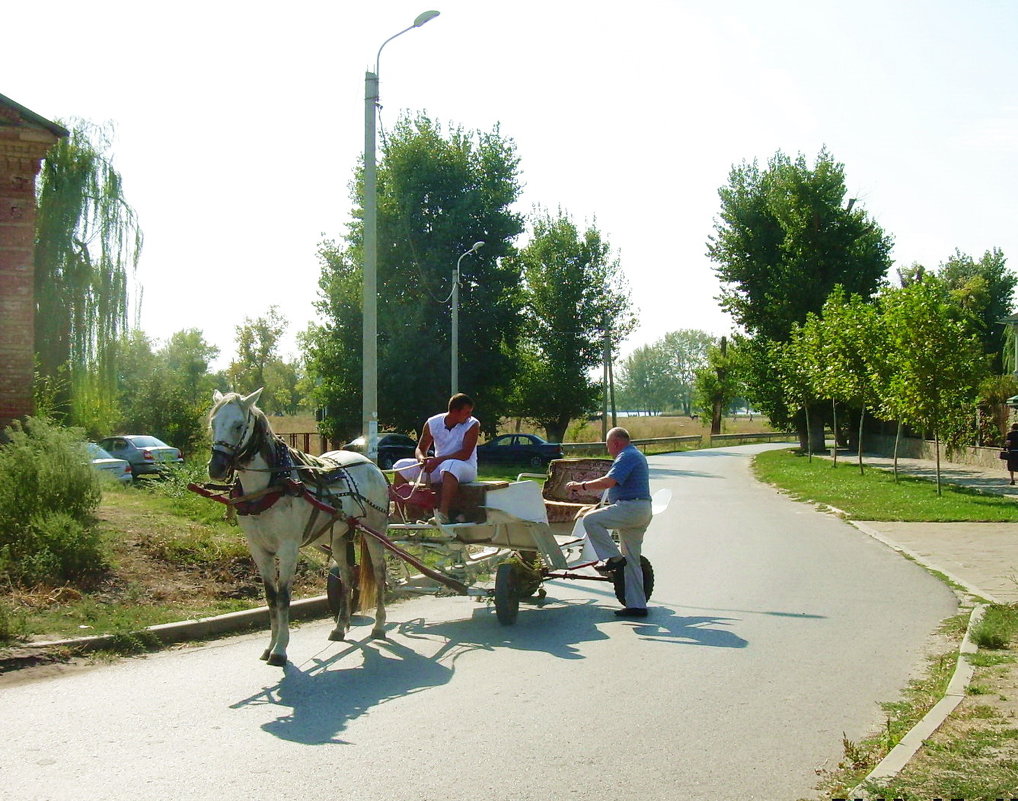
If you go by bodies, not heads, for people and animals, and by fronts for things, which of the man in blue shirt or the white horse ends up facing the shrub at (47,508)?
the man in blue shirt

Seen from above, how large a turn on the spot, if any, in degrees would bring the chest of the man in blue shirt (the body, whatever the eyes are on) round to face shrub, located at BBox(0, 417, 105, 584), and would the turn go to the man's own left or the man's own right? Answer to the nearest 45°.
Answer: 0° — they already face it

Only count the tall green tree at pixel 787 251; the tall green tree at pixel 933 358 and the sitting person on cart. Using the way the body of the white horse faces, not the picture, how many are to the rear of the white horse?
3

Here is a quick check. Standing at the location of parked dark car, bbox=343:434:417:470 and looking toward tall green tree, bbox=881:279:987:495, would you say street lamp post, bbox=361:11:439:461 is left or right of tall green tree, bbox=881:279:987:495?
right

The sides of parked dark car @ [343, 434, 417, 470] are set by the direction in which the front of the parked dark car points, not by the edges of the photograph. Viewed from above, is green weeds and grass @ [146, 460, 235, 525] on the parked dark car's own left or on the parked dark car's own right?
on the parked dark car's own left

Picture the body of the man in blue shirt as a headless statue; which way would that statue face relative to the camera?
to the viewer's left

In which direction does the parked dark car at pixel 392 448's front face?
to the viewer's left

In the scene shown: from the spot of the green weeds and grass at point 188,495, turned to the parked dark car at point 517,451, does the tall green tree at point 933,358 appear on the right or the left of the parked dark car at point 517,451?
right

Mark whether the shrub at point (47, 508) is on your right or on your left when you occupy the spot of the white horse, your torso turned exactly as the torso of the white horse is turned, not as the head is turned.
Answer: on your right

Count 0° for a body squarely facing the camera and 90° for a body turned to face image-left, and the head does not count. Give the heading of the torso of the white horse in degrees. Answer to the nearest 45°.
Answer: approximately 45°

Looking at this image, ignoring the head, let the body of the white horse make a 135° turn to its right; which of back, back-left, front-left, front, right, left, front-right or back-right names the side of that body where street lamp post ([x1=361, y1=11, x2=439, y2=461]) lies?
front
